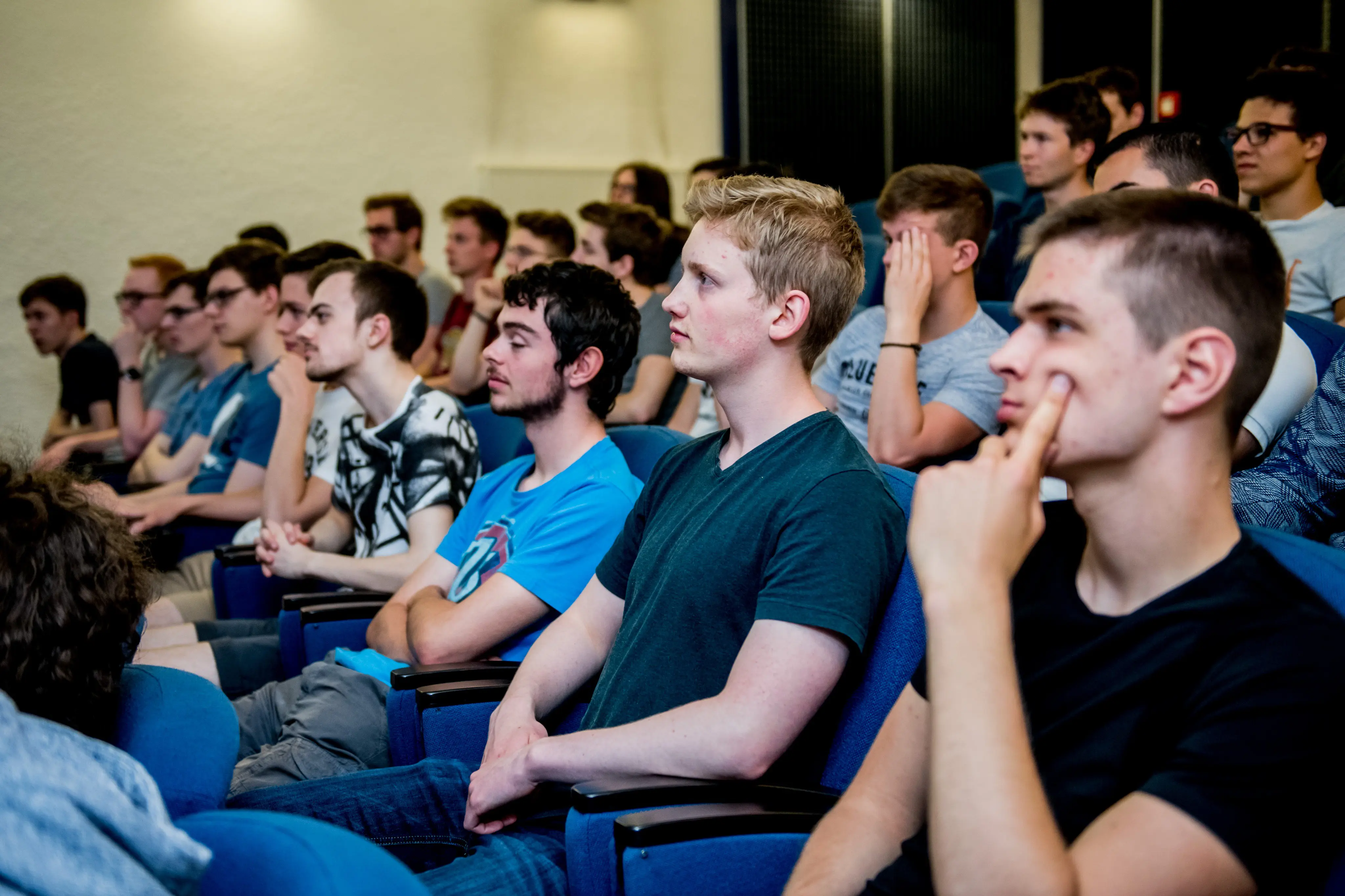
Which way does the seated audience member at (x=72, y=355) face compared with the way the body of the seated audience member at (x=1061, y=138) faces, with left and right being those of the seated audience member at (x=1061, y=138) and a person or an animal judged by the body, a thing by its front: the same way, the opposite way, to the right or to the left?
the same way

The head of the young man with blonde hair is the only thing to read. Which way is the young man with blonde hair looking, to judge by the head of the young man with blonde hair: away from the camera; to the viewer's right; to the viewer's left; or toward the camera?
to the viewer's left

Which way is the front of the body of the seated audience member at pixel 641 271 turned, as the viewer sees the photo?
to the viewer's left

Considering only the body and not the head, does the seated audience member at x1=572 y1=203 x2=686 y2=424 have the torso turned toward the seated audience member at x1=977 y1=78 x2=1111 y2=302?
no

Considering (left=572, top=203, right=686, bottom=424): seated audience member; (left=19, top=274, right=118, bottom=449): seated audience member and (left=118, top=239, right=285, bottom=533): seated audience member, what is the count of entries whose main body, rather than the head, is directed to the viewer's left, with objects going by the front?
3

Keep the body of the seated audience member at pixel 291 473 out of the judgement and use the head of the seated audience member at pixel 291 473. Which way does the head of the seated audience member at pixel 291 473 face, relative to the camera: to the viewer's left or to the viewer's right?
to the viewer's left

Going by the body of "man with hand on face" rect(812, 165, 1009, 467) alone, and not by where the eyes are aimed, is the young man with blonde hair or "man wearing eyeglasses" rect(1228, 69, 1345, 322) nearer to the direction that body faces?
the young man with blonde hair

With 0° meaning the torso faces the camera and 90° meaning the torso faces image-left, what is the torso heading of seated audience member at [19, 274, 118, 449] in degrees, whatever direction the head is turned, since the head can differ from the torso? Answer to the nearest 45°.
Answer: approximately 90°

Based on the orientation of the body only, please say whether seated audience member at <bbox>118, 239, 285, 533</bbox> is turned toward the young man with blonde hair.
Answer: no

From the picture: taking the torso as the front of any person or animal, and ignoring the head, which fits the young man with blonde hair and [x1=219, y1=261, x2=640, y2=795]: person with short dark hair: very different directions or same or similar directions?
same or similar directions

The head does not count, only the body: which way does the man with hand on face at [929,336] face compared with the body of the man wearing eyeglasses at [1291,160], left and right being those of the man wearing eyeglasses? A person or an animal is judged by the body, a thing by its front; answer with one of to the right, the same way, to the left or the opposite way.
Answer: the same way

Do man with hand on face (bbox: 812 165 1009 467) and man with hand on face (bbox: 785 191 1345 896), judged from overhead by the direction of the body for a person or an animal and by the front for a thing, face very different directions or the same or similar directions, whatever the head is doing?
same or similar directions

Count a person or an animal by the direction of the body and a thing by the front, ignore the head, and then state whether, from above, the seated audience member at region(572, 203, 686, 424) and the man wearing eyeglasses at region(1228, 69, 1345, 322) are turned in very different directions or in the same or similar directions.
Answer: same or similar directions

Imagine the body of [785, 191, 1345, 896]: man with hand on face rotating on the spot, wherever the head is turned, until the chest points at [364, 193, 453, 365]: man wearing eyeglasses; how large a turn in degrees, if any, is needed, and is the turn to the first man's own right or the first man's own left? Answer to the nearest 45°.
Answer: approximately 90° to the first man's own right

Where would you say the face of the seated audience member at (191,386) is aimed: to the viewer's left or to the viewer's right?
to the viewer's left

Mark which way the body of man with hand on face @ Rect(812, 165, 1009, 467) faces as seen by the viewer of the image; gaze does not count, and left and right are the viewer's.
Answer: facing the viewer and to the left of the viewer

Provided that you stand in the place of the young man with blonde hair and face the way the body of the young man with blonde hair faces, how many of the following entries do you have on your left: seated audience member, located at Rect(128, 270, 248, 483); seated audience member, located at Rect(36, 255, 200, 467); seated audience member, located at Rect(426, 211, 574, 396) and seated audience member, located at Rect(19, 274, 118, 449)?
0

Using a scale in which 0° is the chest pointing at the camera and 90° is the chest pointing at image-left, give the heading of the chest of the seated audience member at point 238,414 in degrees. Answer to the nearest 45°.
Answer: approximately 90°
